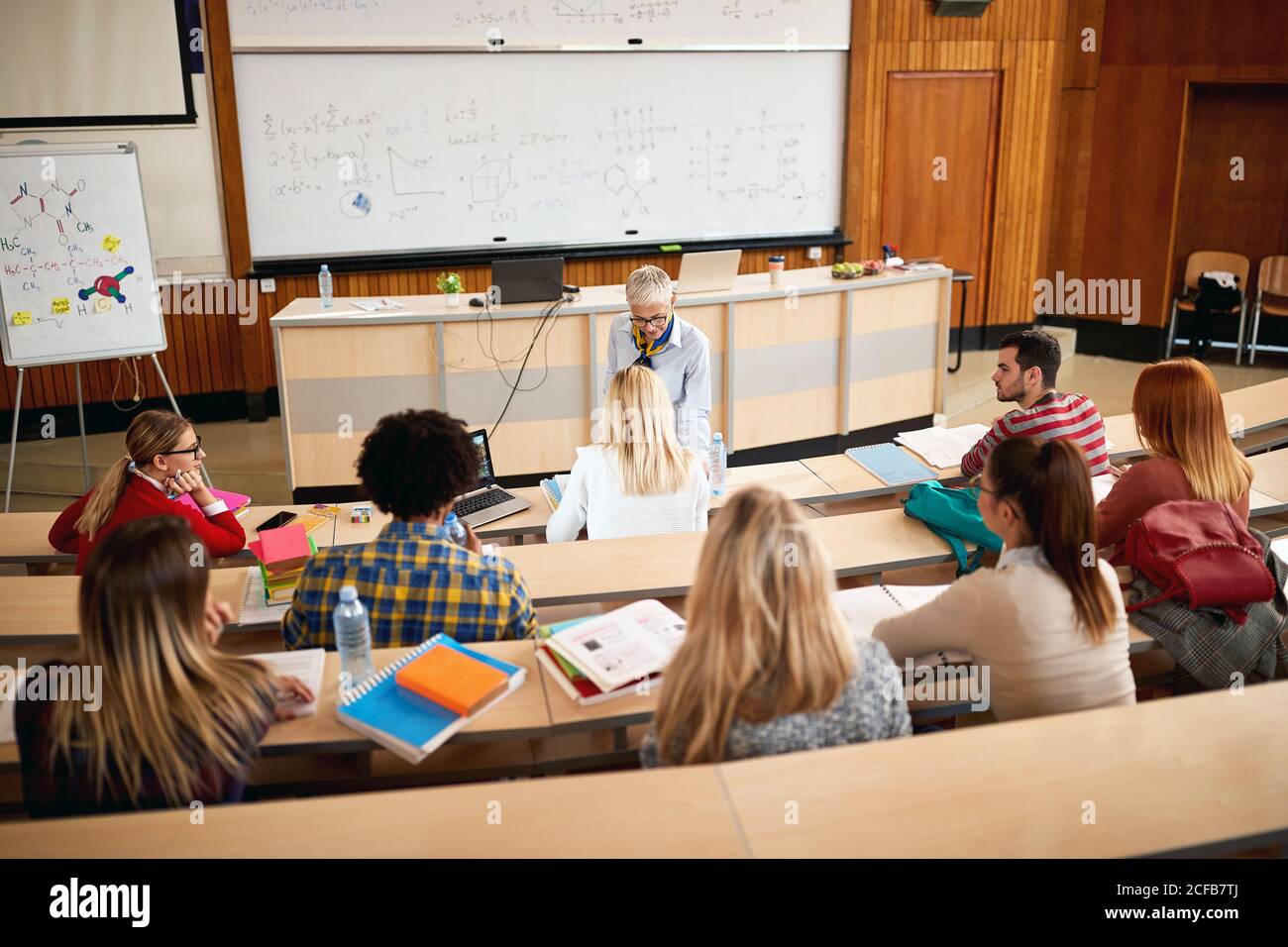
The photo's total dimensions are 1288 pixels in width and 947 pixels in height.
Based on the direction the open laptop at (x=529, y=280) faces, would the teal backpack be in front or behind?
behind

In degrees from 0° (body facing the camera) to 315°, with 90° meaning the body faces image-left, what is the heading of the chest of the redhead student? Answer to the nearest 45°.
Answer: approximately 135°

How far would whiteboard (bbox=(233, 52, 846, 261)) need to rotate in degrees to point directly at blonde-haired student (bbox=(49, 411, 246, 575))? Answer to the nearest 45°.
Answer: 0° — it already faces them

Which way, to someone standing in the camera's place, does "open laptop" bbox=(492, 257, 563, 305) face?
facing away from the viewer

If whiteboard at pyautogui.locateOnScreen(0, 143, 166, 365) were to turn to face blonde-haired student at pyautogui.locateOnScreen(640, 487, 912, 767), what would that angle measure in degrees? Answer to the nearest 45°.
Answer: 0° — it already faces them

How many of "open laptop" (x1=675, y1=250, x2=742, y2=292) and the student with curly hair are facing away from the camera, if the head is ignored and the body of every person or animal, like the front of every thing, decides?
2

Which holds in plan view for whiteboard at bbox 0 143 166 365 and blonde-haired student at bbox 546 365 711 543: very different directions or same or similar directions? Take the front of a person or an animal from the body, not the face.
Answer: very different directions

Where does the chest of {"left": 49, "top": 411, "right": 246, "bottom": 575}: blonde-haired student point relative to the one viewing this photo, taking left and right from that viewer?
facing away from the viewer and to the right of the viewer

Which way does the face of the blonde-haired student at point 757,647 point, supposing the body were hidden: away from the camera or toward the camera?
away from the camera

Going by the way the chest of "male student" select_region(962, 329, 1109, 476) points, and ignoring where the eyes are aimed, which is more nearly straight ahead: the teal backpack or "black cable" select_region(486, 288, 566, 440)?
the black cable

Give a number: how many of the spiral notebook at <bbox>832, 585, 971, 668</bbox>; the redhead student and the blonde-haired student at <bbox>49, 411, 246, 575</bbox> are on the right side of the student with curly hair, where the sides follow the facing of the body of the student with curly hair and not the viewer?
2

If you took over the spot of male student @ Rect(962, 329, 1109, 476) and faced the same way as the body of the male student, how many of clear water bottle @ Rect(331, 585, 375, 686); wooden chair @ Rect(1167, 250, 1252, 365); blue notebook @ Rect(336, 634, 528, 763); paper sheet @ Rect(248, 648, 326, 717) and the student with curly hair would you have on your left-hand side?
4
